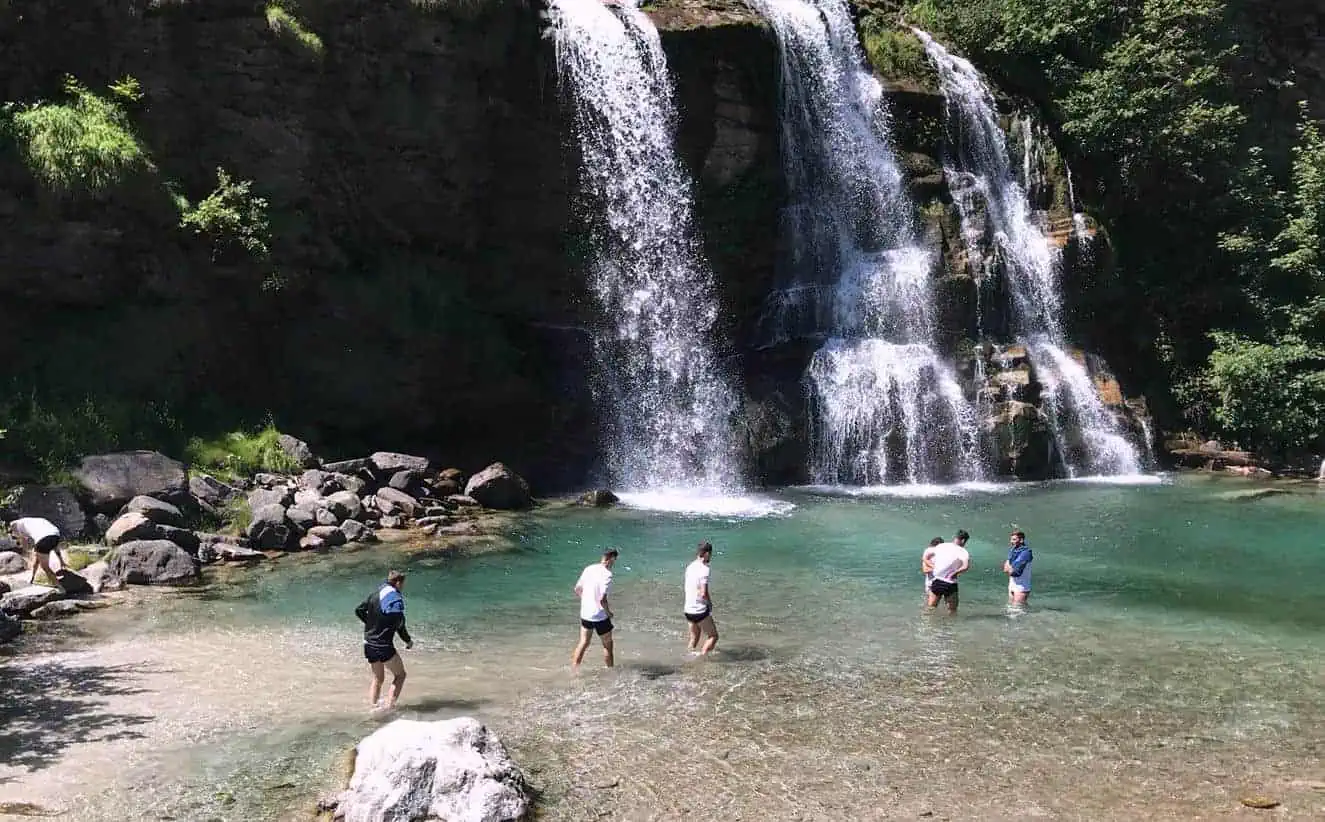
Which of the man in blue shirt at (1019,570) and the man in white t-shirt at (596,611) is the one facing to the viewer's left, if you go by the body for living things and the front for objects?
the man in blue shirt

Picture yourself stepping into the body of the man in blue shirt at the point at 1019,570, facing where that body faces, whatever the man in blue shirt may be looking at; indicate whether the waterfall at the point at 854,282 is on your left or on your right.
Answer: on your right

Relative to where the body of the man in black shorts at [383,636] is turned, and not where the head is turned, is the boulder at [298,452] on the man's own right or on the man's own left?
on the man's own left

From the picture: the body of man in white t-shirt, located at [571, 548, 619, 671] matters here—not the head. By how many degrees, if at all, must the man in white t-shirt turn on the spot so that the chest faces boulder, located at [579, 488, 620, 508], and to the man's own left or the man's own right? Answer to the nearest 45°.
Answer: approximately 45° to the man's own left

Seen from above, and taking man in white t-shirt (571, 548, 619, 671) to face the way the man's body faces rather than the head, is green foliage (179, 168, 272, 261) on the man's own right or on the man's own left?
on the man's own left

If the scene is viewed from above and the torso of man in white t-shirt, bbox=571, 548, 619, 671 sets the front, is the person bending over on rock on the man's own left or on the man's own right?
on the man's own left

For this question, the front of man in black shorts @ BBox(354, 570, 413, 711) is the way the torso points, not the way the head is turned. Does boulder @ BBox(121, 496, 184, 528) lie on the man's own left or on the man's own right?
on the man's own left

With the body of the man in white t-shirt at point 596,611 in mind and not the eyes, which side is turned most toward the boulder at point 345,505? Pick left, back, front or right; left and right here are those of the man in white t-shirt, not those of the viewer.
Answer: left

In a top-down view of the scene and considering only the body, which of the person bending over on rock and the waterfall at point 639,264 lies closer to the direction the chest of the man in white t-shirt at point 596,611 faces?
the waterfall

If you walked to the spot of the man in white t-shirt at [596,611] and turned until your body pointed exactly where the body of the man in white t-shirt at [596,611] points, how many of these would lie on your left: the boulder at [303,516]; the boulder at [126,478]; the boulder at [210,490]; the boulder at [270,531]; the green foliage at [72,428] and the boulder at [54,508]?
6

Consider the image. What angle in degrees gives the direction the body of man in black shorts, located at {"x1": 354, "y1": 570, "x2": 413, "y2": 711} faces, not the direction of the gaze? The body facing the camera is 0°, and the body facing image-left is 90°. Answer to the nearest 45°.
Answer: approximately 225°
